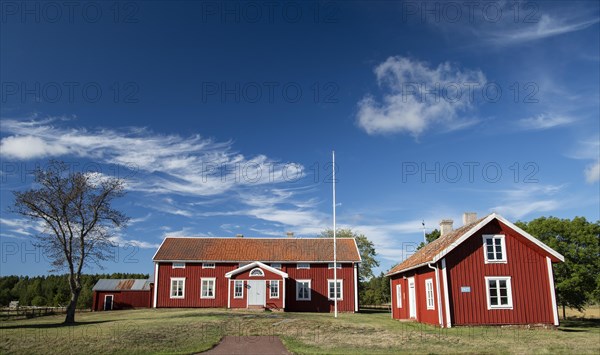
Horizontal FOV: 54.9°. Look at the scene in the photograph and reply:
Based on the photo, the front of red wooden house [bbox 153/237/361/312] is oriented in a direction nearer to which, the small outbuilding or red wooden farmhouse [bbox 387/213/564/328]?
the red wooden farmhouse

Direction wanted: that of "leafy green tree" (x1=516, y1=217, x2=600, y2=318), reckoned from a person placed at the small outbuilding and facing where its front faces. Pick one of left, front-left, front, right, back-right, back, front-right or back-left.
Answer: front-left

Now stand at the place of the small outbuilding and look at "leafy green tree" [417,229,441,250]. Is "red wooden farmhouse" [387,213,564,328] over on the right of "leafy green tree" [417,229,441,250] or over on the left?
right

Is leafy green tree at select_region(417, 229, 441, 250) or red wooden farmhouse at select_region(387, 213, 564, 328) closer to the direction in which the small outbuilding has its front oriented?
the red wooden farmhouse

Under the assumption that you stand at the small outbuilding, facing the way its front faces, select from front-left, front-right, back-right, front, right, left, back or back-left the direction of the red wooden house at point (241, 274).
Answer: front-left

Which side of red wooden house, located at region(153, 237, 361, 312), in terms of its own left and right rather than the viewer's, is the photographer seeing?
front

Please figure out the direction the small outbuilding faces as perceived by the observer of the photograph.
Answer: facing the viewer

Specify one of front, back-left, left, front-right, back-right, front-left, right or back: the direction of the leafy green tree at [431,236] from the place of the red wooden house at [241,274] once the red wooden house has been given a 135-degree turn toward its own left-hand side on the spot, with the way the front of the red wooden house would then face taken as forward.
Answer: front-right

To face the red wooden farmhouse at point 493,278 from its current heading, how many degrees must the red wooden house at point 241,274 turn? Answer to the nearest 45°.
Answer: approximately 45° to its left

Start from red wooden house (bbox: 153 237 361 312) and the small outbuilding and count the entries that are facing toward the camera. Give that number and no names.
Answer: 2

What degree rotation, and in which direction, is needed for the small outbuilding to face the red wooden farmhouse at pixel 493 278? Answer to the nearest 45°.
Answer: approximately 45° to its left

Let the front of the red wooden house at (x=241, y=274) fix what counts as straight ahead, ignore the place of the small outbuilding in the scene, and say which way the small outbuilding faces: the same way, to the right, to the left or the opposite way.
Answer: the same way

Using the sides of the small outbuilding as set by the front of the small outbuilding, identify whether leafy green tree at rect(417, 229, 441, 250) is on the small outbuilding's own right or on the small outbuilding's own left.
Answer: on the small outbuilding's own left

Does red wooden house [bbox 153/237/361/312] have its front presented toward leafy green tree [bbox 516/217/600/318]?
no
